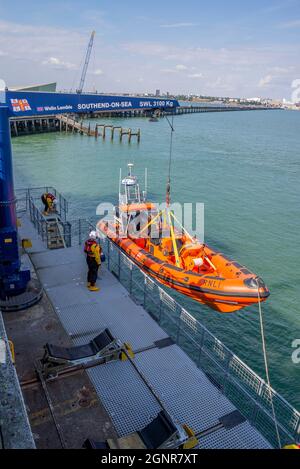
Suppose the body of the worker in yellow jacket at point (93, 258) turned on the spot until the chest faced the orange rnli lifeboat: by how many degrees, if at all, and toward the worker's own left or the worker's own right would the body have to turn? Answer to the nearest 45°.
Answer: approximately 45° to the worker's own left

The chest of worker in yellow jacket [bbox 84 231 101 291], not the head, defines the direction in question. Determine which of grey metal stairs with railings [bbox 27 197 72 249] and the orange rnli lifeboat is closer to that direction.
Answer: the orange rnli lifeboat

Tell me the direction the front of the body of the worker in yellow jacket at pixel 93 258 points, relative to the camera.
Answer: to the viewer's right

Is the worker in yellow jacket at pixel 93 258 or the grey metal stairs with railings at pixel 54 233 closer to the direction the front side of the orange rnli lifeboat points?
the worker in yellow jacket

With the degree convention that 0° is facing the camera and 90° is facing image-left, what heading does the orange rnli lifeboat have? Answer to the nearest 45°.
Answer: approximately 315°
